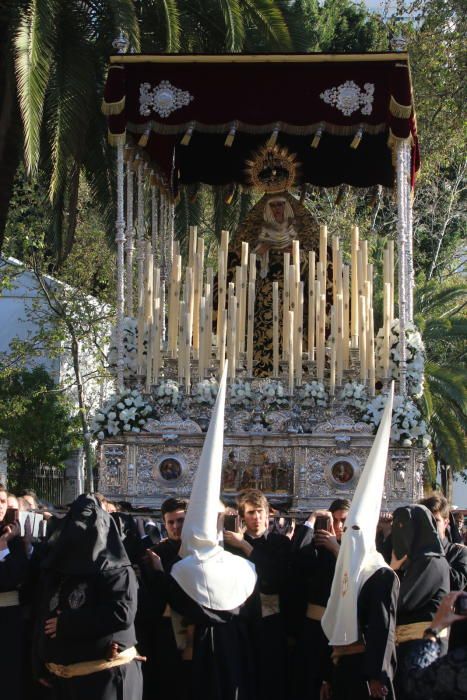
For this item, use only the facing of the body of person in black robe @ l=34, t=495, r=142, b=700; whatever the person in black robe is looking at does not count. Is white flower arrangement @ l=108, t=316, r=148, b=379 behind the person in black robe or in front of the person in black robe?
behind

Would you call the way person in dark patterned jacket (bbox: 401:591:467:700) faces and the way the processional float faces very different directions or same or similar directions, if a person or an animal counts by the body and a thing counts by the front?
very different directions

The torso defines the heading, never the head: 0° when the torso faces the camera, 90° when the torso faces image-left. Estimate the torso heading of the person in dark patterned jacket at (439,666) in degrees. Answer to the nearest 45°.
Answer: approximately 180°

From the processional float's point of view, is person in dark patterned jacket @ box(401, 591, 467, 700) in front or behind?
in front

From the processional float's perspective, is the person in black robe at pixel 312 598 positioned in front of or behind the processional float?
in front

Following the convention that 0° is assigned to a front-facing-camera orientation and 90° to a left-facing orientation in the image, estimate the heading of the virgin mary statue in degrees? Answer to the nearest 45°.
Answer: approximately 0°
